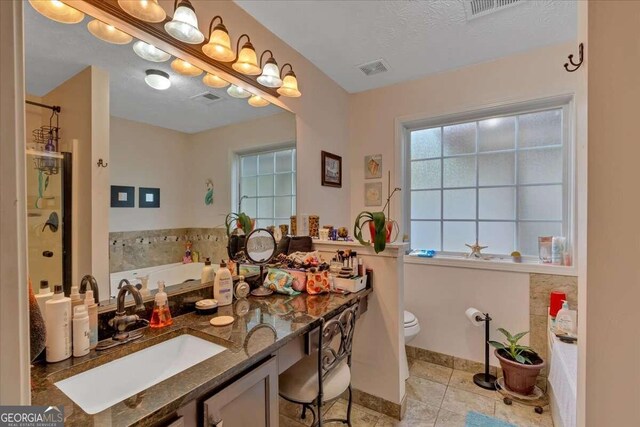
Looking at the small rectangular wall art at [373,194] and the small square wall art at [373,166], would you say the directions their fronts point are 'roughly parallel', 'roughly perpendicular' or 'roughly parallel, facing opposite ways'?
roughly parallel

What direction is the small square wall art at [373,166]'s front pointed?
toward the camera

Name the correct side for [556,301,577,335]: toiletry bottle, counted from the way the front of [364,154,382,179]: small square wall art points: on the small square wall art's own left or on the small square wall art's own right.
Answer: on the small square wall art's own left

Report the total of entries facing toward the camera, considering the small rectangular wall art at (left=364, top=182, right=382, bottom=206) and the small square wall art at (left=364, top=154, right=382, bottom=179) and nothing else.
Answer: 2

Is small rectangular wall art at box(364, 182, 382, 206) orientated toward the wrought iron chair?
yes

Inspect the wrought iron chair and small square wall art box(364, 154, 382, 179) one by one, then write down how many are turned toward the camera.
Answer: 1

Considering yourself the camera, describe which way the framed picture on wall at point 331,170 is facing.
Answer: facing the viewer and to the right of the viewer

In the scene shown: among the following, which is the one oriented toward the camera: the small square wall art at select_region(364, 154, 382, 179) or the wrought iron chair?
the small square wall art

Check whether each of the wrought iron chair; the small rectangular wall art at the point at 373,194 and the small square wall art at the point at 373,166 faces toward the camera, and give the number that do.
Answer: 2

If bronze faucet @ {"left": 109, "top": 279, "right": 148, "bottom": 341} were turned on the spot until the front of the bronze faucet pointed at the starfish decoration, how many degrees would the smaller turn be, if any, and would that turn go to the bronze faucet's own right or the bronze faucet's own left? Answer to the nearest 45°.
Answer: approximately 45° to the bronze faucet's own left

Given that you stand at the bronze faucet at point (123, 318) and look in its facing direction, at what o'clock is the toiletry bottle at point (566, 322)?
The toiletry bottle is roughly at 11 o'clock from the bronze faucet.

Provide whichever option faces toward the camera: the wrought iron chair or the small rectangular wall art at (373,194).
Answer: the small rectangular wall art

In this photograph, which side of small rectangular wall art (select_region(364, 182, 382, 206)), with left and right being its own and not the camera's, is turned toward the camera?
front

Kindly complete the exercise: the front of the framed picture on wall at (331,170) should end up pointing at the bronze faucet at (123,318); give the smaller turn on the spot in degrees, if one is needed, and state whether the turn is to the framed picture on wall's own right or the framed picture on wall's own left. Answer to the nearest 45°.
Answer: approximately 90° to the framed picture on wall's own right
